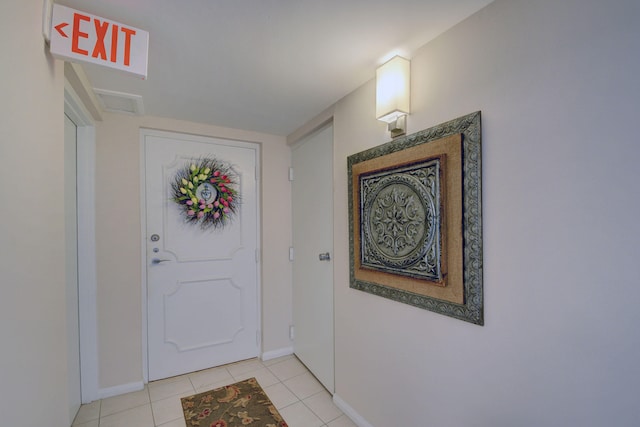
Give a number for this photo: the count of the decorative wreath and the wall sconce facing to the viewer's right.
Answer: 0

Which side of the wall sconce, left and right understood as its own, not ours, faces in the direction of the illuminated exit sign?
front

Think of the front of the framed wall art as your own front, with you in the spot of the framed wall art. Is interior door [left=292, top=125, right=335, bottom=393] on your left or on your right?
on your right

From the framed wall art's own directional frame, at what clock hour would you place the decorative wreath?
The decorative wreath is roughly at 2 o'clock from the framed wall art.

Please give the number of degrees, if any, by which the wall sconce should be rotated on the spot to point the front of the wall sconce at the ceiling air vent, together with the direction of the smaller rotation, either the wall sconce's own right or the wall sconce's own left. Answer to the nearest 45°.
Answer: approximately 45° to the wall sconce's own right

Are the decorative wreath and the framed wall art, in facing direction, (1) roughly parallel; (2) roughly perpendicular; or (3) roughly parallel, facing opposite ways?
roughly perpendicular

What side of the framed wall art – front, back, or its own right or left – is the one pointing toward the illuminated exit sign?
front

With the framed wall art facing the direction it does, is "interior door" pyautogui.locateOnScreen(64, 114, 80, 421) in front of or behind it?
in front

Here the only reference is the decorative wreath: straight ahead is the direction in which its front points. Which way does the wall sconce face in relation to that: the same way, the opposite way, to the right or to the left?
to the right

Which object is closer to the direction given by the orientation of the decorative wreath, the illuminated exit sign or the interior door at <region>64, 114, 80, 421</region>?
the illuminated exit sign

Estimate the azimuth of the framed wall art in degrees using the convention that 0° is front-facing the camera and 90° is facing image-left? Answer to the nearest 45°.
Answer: approximately 45°
